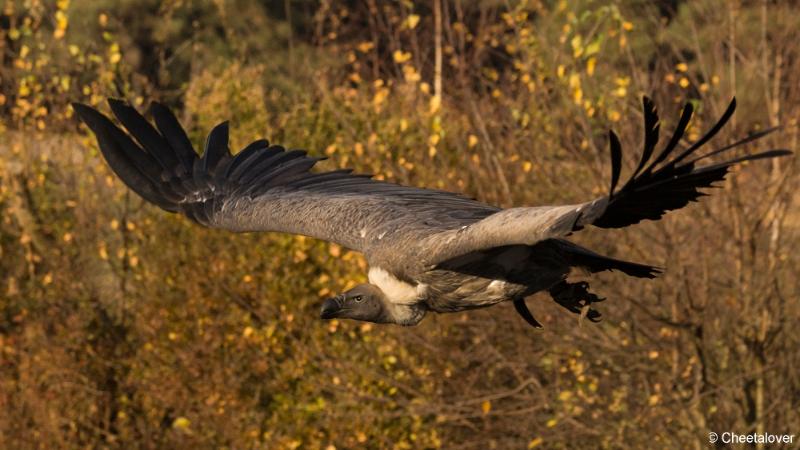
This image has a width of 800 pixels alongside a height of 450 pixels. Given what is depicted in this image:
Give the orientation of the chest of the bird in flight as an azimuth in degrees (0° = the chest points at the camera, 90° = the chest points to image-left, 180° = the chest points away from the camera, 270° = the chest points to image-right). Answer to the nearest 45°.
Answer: approximately 45°

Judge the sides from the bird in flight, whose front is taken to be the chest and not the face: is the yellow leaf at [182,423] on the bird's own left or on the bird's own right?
on the bird's own right
